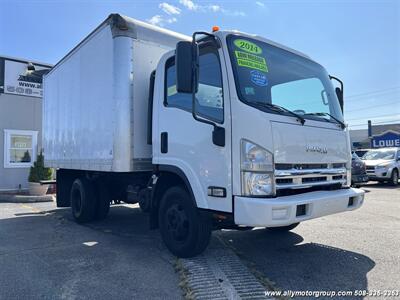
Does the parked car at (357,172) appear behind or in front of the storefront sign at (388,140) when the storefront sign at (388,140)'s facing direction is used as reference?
in front

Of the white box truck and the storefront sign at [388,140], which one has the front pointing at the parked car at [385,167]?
the storefront sign

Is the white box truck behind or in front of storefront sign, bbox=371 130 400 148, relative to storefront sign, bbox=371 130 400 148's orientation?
in front

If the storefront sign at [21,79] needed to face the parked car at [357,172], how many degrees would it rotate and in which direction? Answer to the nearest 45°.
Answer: approximately 45° to its left

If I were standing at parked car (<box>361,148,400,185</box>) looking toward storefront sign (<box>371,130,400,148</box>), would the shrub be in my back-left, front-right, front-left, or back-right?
back-left

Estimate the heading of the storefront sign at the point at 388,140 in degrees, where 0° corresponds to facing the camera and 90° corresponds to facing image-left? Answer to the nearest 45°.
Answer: approximately 0°

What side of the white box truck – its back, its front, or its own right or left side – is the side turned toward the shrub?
back

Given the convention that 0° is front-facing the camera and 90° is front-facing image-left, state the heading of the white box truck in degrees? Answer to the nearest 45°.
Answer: approximately 315°

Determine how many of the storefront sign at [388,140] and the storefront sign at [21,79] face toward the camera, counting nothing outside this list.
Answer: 2

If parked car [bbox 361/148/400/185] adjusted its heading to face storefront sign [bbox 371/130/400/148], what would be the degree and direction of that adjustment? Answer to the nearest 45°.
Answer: approximately 135° to its right
